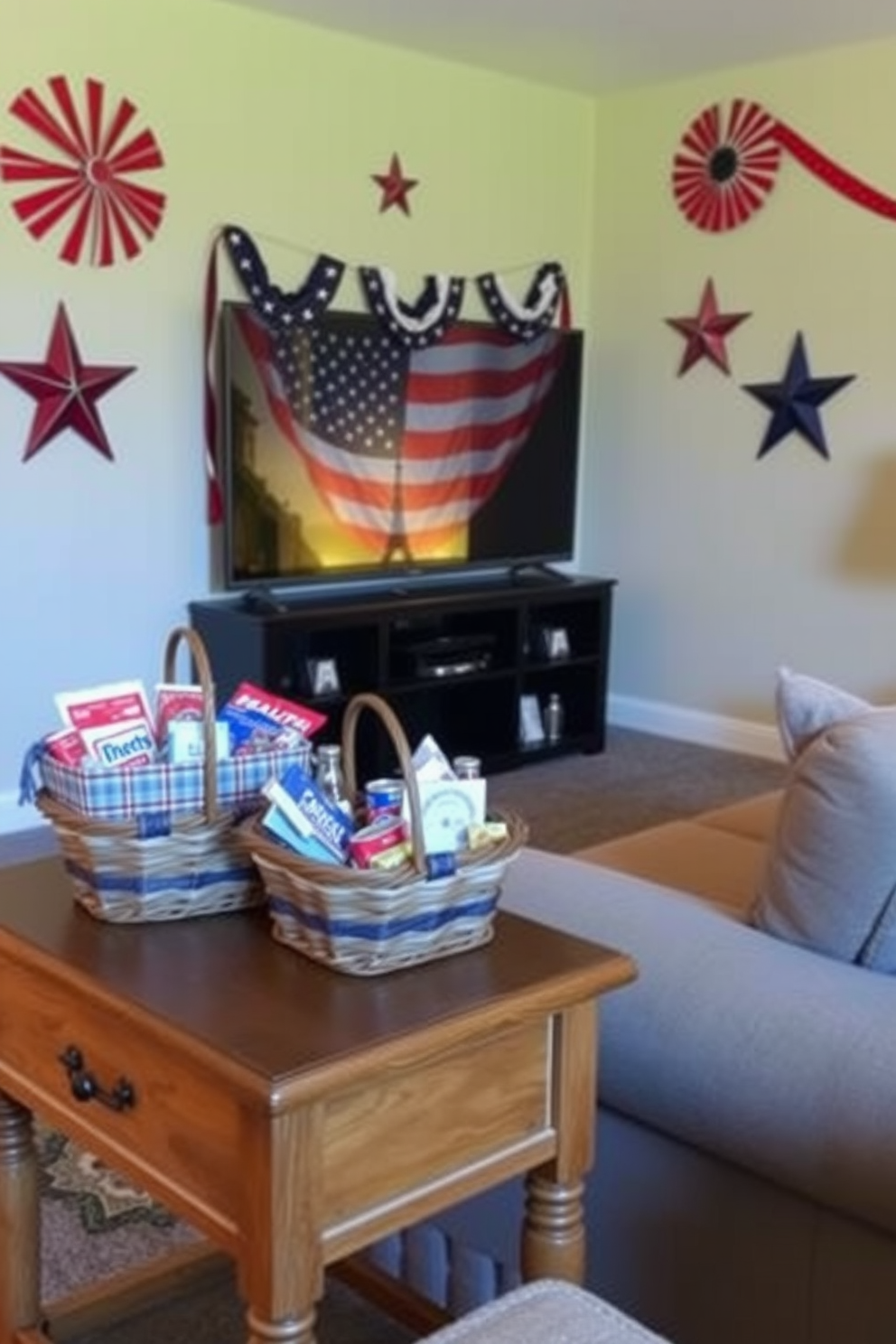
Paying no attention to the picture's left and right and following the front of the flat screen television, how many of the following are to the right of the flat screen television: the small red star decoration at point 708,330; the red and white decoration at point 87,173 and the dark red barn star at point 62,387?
2

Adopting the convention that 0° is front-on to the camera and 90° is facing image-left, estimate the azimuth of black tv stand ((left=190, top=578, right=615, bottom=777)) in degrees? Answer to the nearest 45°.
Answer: approximately 315°

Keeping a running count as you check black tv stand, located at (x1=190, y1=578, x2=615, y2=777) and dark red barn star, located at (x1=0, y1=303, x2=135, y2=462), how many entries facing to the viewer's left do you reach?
0

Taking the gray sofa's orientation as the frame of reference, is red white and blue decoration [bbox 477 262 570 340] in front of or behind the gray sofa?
in front

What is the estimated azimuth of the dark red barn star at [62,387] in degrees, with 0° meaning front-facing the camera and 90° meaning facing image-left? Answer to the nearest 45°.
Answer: approximately 315°

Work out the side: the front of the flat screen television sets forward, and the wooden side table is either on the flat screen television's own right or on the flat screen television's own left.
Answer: on the flat screen television's own right

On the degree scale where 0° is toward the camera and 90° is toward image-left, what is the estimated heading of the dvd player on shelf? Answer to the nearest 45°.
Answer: approximately 315°

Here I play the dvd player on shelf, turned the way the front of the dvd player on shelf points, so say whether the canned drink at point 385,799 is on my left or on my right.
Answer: on my right

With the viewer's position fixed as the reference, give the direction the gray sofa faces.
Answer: facing away from the viewer and to the left of the viewer

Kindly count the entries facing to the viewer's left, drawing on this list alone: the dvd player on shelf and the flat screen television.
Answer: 0

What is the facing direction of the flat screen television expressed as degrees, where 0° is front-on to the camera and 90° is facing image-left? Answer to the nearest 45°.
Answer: approximately 315°
